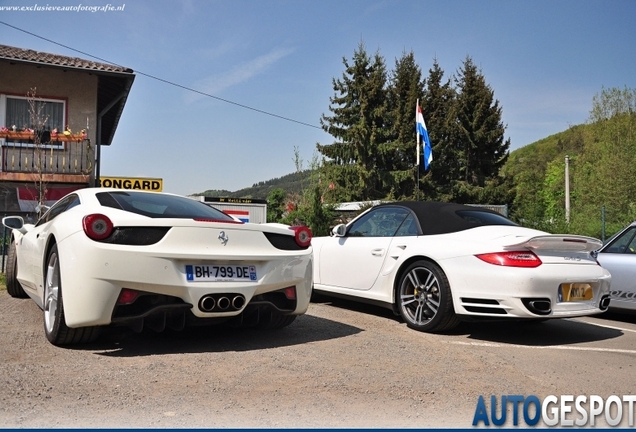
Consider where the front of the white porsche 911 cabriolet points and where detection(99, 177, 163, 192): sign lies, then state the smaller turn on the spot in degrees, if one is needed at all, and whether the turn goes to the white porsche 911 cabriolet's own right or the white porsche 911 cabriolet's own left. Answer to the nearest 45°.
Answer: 0° — it already faces it

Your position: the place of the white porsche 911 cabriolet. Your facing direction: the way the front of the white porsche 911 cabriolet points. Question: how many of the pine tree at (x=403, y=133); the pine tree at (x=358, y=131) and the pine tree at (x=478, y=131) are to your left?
0

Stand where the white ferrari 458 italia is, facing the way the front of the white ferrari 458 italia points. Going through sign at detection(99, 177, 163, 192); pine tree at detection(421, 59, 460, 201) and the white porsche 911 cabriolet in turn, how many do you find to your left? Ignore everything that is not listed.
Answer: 0

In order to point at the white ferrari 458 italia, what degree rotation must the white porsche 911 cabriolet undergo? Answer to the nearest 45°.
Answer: approximately 90° to its left

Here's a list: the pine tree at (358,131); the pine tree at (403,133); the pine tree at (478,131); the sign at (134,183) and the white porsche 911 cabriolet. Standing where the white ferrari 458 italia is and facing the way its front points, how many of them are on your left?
0

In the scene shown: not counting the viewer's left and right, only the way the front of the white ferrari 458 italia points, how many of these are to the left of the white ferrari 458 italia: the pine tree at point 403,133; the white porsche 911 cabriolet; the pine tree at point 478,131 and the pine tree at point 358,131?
0

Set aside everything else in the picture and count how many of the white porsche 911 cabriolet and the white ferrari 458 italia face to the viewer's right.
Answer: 0

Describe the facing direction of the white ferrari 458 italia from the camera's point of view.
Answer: facing away from the viewer and to the left of the viewer

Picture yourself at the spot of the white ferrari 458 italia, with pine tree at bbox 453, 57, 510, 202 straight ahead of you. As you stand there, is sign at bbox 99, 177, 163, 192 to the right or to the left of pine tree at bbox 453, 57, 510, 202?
left

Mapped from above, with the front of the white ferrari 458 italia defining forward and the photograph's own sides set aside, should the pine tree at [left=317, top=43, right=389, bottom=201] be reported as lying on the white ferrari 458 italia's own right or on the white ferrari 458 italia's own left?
on the white ferrari 458 italia's own right

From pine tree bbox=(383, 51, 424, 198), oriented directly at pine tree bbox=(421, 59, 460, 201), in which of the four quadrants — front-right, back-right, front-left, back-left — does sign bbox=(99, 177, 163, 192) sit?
back-right

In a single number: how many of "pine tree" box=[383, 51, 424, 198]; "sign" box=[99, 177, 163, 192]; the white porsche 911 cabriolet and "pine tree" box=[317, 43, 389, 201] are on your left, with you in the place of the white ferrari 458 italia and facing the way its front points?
0

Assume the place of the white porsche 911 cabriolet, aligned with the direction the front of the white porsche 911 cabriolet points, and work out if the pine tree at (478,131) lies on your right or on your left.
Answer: on your right

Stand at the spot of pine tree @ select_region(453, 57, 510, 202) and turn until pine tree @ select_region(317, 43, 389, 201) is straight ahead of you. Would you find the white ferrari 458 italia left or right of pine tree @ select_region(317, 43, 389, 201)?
left

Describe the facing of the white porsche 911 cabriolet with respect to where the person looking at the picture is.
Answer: facing away from the viewer and to the left of the viewer

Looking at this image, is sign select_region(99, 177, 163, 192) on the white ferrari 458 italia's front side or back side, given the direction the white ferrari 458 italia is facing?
on the front side

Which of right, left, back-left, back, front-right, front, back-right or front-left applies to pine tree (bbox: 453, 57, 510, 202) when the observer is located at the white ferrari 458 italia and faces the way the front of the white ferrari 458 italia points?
right

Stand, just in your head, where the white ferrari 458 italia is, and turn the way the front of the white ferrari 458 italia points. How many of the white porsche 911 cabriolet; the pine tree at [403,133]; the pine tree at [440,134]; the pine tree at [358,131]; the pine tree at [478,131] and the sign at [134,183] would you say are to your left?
0

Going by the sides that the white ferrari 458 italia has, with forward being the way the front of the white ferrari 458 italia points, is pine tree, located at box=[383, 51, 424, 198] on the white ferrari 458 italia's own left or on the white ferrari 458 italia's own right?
on the white ferrari 458 italia's own right
